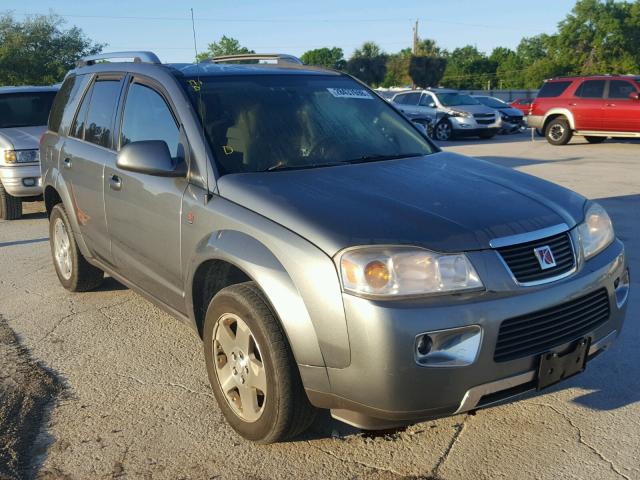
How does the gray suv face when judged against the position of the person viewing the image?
facing the viewer and to the right of the viewer

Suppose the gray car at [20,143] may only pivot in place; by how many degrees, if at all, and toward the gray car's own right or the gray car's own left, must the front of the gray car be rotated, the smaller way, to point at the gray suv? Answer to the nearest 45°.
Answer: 0° — it already faces it

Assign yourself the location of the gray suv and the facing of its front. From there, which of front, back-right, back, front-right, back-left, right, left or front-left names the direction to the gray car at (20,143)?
back

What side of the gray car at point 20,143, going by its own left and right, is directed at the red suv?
left

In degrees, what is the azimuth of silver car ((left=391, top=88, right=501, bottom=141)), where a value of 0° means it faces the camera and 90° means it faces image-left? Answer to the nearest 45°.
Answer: approximately 315°

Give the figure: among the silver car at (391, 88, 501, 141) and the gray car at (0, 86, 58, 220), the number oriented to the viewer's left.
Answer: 0

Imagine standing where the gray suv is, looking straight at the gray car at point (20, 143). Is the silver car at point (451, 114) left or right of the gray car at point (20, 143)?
right

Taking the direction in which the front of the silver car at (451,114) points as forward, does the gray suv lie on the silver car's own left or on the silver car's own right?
on the silver car's own right

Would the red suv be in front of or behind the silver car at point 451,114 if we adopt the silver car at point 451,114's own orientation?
in front
